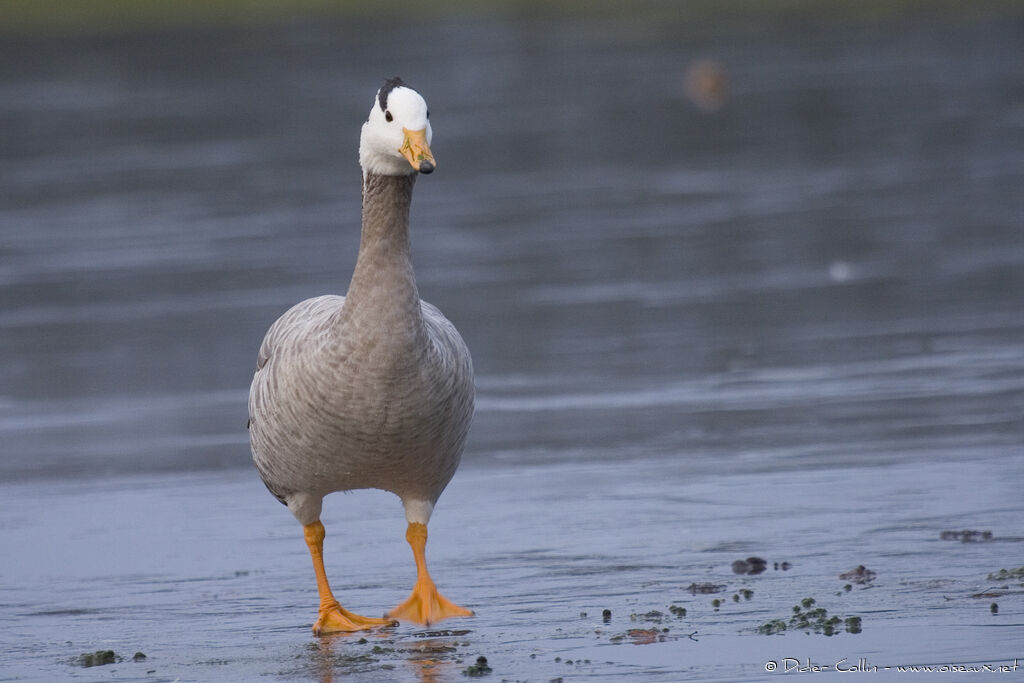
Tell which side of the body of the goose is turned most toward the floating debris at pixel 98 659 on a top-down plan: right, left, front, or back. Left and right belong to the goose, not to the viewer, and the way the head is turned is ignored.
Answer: right

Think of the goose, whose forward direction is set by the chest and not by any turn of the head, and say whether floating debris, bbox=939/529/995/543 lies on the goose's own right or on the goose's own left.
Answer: on the goose's own left

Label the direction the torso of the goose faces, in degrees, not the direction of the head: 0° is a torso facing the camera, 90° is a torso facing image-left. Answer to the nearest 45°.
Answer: approximately 0°

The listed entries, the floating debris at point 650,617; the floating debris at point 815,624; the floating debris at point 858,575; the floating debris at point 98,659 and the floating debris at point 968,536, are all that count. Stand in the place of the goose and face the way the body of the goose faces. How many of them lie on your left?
4

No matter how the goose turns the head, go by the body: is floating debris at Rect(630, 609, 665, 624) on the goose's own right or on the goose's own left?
on the goose's own left

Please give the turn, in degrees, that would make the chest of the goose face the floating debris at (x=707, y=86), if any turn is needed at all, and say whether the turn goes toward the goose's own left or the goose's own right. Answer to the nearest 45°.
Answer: approximately 180°

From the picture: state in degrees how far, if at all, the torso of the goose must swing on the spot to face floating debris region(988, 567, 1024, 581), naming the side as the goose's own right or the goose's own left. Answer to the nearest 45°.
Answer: approximately 90° to the goose's own left

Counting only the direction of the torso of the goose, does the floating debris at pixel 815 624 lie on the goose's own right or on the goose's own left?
on the goose's own left

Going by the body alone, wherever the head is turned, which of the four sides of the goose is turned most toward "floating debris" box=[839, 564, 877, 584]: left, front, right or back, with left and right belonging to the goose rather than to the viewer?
left
